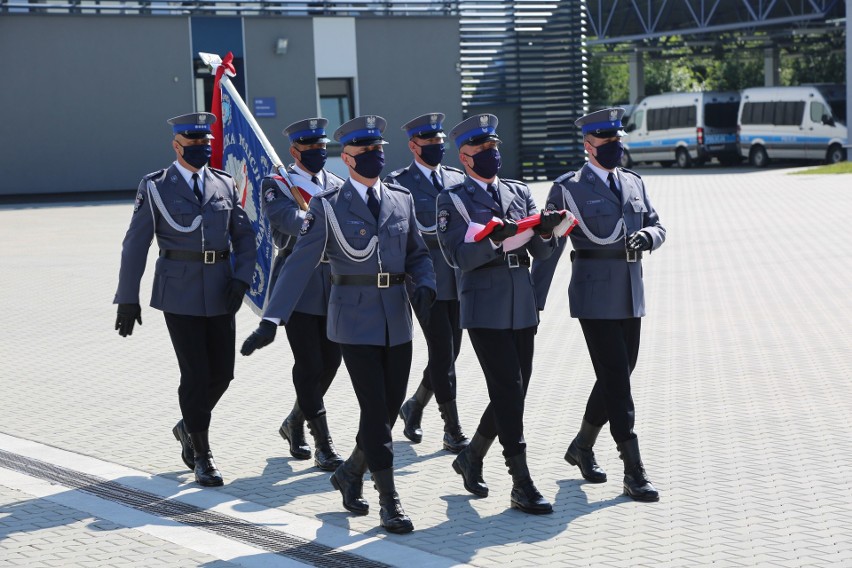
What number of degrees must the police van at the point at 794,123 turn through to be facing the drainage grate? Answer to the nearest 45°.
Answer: approximately 90° to its right

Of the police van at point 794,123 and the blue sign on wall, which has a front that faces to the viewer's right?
the police van

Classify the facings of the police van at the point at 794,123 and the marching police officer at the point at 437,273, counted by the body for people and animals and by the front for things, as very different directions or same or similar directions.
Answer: same or similar directions

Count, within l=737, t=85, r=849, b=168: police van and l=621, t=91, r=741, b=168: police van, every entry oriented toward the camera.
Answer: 0

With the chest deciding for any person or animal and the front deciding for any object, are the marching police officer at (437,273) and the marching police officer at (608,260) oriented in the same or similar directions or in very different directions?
same or similar directions

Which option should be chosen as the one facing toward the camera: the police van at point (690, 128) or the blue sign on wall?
the blue sign on wall

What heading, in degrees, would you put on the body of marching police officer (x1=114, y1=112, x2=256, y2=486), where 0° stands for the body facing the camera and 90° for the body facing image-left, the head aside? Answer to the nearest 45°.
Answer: approximately 315°

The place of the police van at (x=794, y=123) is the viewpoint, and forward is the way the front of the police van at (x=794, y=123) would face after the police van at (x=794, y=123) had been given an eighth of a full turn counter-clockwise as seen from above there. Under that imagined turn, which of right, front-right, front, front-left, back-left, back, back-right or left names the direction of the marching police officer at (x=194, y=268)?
back-right

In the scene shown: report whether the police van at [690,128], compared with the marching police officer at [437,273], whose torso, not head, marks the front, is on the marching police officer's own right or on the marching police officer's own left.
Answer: on the marching police officer's own left

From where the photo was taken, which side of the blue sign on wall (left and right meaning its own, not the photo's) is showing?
front

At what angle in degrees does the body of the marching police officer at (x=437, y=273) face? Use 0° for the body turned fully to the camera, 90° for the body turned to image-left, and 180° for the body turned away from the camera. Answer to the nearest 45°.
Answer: approximately 315°

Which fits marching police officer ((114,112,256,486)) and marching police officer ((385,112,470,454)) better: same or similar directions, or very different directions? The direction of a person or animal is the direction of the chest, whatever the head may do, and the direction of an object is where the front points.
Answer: same or similar directions

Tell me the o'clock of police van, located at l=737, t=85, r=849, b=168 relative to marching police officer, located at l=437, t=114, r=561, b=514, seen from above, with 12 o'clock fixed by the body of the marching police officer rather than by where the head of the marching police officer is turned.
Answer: The police van is roughly at 8 o'clock from the marching police officer.

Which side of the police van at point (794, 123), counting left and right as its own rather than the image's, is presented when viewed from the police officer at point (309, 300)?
right
